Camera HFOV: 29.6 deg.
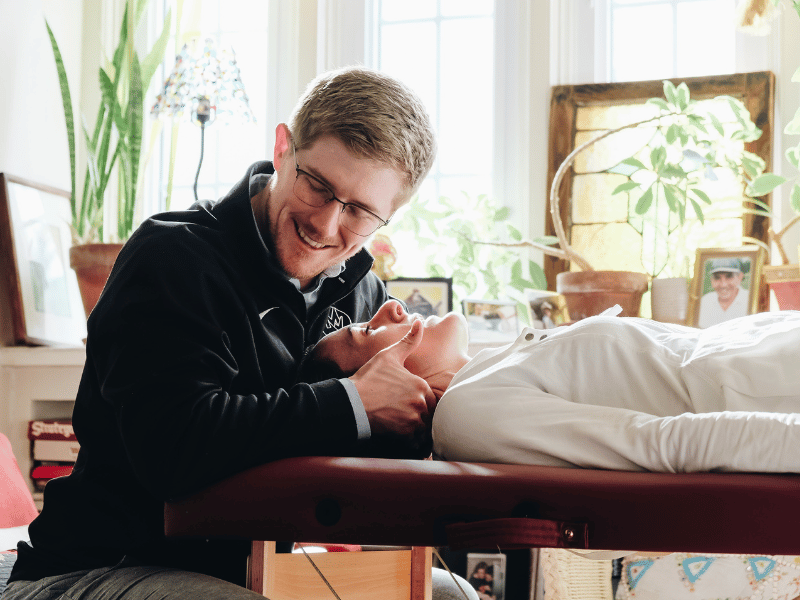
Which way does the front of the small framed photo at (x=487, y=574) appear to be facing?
toward the camera

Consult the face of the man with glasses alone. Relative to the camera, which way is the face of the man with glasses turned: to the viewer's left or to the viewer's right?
to the viewer's right

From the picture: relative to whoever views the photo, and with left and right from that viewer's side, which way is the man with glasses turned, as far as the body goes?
facing the viewer and to the right of the viewer

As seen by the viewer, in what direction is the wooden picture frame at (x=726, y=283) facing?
toward the camera

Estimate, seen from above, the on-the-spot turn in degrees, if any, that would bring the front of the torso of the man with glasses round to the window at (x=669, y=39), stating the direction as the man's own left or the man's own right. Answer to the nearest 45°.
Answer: approximately 90° to the man's own left

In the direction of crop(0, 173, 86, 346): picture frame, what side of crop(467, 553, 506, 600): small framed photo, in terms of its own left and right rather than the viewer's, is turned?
right

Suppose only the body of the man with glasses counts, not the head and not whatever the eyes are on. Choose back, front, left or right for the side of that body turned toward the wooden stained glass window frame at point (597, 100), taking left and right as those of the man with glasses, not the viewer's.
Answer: left
